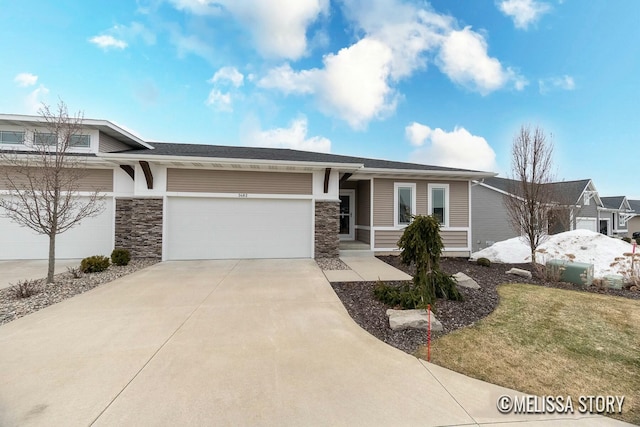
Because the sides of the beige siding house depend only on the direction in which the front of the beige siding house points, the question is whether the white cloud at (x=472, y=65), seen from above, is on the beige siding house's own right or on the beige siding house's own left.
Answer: on the beige siding house's own left

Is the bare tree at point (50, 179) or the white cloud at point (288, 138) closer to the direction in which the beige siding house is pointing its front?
the bare tree

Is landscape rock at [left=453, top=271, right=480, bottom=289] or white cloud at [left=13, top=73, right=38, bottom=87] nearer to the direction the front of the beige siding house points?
the landscape rock

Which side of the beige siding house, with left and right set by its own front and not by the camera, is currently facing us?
front

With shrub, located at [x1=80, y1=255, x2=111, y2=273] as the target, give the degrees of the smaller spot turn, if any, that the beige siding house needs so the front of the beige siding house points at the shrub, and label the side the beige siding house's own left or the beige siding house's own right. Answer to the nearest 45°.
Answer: approximately 45° to the beige siding house's own right

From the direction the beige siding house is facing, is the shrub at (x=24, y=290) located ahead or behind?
ahead
